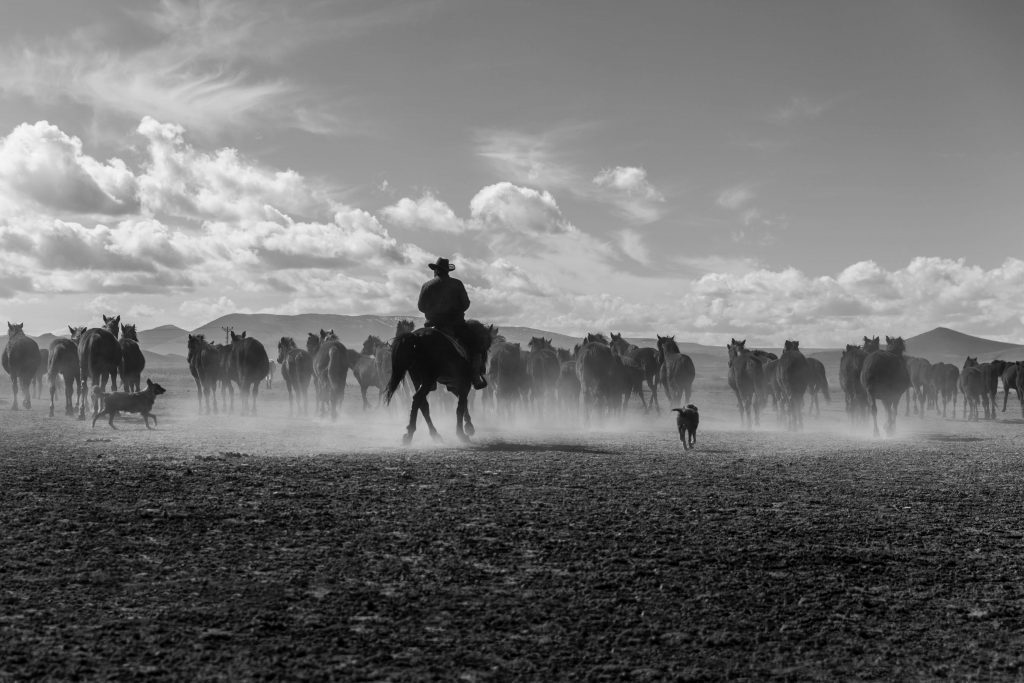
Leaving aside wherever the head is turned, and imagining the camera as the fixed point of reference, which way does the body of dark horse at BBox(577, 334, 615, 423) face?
away from the camera

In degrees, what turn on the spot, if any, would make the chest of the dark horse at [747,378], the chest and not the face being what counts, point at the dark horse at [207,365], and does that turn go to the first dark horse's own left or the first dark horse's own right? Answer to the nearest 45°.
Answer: approximately 45° to the first dark horse's own left

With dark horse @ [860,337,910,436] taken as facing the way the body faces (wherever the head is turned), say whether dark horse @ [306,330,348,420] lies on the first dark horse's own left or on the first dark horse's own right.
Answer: on the first dark horse's own left

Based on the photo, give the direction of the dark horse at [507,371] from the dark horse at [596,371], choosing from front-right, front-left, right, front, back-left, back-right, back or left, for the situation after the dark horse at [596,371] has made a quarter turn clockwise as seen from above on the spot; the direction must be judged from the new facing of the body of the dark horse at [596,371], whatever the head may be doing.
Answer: back-left

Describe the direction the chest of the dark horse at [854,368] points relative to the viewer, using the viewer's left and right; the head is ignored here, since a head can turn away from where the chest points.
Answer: facing away from the viewer and to the right of the viewer

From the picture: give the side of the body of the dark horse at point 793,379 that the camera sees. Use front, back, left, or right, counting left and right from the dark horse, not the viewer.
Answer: back

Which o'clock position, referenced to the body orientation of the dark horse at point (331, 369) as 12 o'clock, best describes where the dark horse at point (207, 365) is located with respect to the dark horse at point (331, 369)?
the dark horse at point (207, 365) is roughly at 10 o'clock from the dark horse at point (331, 369).

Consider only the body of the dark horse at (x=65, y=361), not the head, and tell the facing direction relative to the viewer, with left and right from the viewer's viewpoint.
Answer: facing away from the viewer and to the right of the viewer

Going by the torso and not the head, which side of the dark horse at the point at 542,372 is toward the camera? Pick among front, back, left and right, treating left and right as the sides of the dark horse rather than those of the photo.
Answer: back
